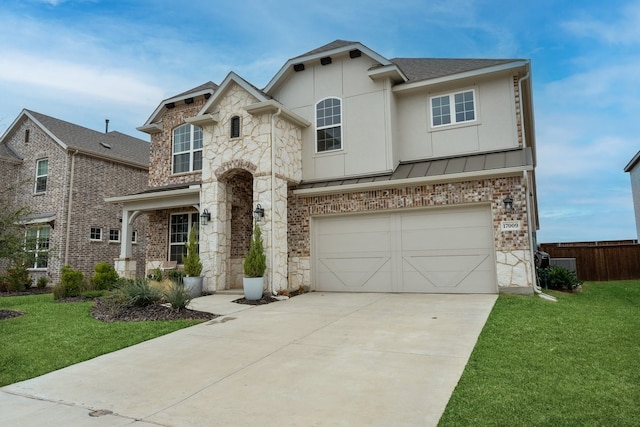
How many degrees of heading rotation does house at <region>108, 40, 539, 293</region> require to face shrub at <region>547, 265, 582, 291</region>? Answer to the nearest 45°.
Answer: approximately 135° to its left

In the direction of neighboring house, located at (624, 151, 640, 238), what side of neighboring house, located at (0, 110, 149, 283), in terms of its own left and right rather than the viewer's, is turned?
left

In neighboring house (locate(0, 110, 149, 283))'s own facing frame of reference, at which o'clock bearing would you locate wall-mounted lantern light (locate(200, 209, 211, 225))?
The wall-mounted lantern light is roughly at 10 o'clock from the neighboring house.

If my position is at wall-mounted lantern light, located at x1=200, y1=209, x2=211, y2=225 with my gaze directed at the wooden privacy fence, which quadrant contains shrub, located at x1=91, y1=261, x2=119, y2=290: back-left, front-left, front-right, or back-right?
back-left

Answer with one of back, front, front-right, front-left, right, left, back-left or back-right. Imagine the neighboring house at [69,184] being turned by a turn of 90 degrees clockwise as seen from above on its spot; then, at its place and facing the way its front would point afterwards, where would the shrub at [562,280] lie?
back

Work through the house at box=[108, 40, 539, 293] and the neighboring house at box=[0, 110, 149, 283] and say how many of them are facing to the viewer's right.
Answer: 0

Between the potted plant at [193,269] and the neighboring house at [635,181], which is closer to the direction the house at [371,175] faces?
the potted plant

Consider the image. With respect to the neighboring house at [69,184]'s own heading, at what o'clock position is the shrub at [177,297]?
The shrub is roughly at 10 o'clock from the neighboring house.

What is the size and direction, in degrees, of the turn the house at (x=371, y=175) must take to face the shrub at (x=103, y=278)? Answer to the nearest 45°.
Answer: approximately 45° to its right

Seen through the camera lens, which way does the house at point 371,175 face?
facing the viewer and to the left of the viewer
